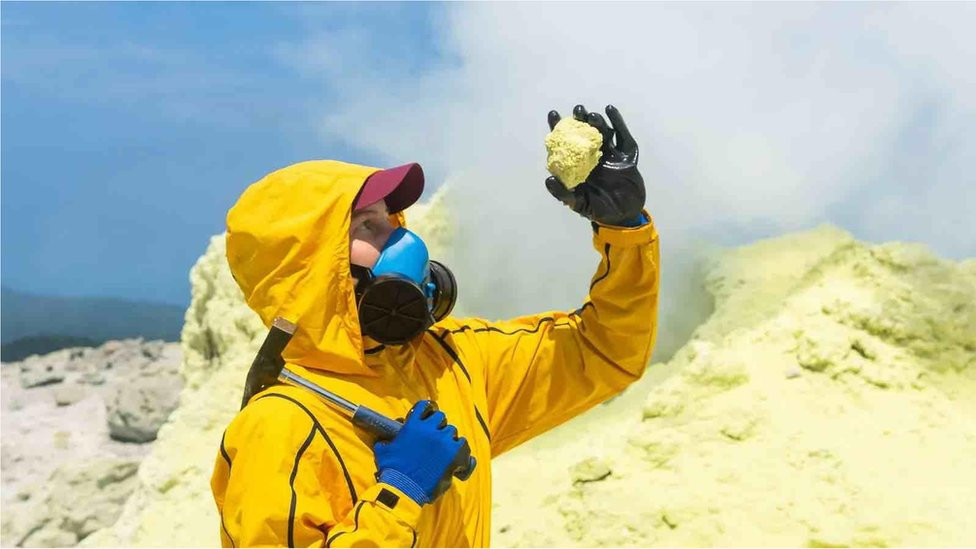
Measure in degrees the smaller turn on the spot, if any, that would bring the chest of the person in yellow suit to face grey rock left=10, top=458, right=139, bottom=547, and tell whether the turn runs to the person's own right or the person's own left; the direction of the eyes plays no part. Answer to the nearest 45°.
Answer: approximately 180°

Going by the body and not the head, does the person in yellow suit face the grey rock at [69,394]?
no

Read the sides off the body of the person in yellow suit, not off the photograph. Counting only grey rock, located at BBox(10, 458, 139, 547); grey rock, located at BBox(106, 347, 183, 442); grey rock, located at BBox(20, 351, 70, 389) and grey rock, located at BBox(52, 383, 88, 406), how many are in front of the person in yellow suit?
0

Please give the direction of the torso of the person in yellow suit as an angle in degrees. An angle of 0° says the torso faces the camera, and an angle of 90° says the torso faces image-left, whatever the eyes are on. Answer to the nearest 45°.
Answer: approximately 315°

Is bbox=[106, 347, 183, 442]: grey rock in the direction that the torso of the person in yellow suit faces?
no

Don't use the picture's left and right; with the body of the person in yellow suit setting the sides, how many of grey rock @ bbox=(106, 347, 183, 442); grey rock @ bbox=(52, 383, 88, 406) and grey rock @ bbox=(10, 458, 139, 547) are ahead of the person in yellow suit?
0

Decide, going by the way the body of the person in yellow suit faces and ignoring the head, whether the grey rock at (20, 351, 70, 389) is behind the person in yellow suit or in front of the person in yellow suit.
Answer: behind
